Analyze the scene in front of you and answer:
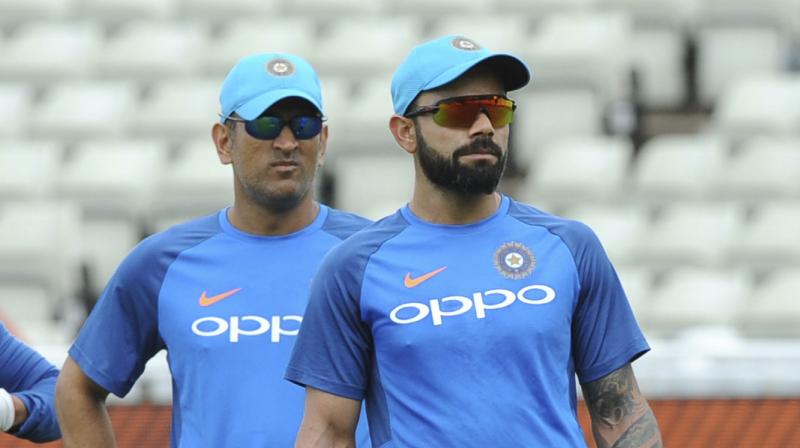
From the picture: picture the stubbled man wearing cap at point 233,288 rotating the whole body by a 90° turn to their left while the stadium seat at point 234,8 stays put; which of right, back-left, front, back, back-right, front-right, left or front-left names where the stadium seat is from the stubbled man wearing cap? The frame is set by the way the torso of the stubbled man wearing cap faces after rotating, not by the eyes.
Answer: left

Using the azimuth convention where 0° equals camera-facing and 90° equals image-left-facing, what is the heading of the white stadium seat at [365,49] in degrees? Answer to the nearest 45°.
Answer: approximately 0°

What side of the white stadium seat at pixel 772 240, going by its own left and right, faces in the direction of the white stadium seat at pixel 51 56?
right

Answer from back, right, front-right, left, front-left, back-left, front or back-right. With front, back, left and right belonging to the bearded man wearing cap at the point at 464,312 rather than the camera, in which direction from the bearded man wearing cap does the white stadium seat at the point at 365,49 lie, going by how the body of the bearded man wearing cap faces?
back

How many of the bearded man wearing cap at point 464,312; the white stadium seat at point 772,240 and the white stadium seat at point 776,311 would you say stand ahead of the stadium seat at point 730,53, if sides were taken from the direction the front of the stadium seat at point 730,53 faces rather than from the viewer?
3

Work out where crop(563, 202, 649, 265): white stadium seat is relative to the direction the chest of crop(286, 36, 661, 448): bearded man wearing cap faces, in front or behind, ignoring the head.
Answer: behind

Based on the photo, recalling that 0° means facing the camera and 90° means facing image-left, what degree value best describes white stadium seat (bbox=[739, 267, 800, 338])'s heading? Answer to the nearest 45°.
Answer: approximately 0°

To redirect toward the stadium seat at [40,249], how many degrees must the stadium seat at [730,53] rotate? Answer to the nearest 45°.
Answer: approximately 45° to its right
